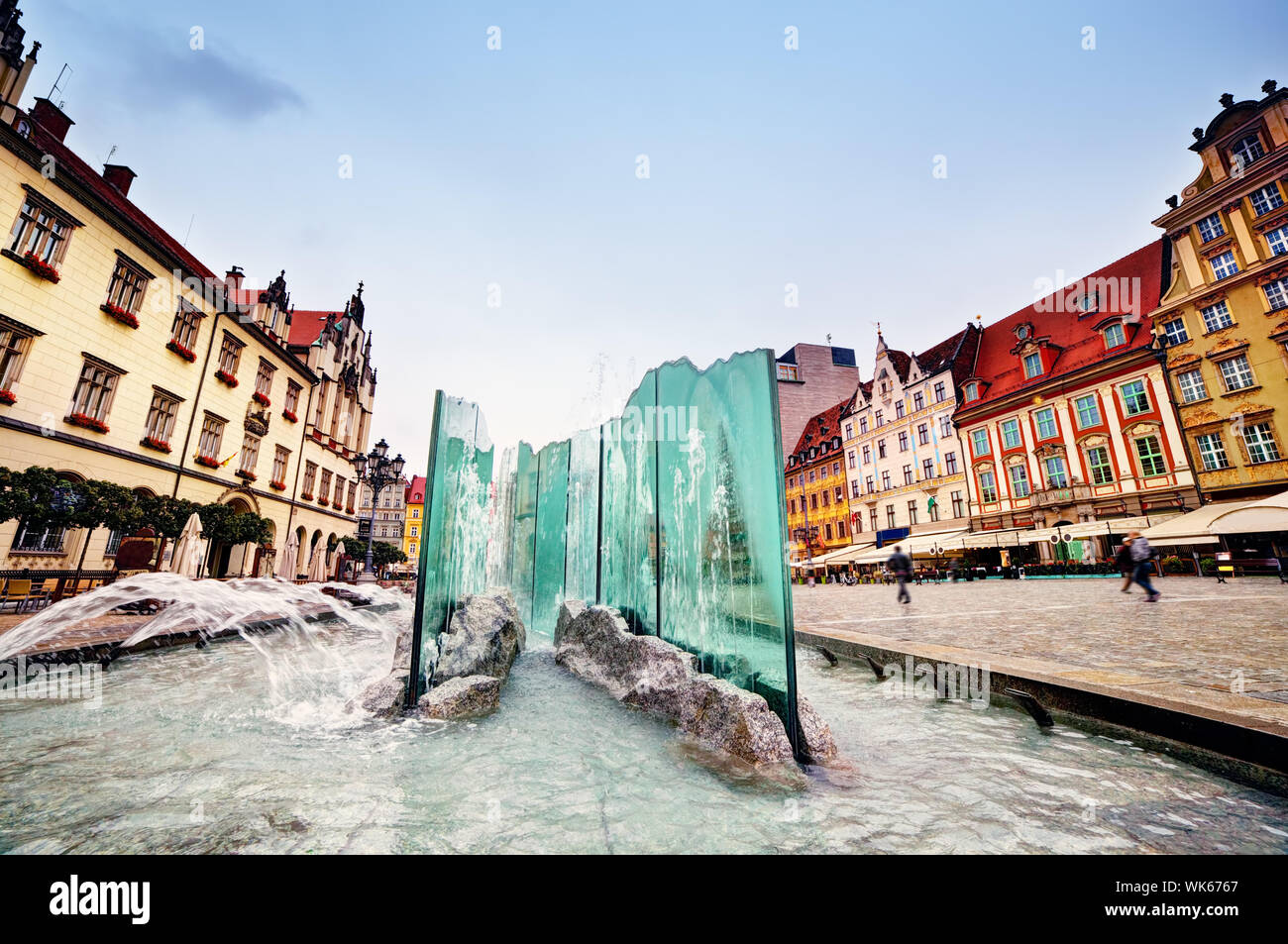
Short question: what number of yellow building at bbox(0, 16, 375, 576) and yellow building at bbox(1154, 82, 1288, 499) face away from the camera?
0

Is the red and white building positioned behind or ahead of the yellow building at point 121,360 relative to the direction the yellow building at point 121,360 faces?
ahead

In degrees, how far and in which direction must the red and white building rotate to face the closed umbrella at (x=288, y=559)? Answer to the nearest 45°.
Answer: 0° — it already faces it

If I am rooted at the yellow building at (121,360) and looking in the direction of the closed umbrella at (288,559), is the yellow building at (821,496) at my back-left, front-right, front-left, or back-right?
front-right

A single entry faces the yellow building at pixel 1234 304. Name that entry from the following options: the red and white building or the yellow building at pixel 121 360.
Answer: the yellow building at pixel 121 360

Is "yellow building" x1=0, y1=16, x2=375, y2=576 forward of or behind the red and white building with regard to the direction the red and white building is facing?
forward

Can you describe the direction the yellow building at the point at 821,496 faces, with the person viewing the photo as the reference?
facing the viewer and to the left of the viewer

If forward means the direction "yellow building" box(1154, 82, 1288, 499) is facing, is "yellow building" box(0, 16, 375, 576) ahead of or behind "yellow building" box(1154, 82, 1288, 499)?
ahead

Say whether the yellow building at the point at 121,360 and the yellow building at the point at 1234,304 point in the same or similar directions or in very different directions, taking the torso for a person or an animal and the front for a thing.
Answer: very different directions

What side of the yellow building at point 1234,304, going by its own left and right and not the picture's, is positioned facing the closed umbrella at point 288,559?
front

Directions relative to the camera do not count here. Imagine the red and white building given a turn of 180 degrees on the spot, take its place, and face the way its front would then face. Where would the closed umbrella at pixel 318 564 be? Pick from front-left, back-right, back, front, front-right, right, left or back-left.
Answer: back

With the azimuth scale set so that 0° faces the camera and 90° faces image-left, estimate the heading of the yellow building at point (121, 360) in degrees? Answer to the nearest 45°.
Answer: approximately 315°

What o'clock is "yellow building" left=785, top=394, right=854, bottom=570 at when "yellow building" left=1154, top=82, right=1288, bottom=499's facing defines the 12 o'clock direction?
"yellow building" left=785, top=394, right=854, bottom=570 is roughly at 2 o'clock from "yellow building" left=1154, top=82, right=1288, bottom=499.

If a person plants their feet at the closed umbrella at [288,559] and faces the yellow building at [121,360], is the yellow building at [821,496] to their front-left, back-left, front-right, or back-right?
back-left
